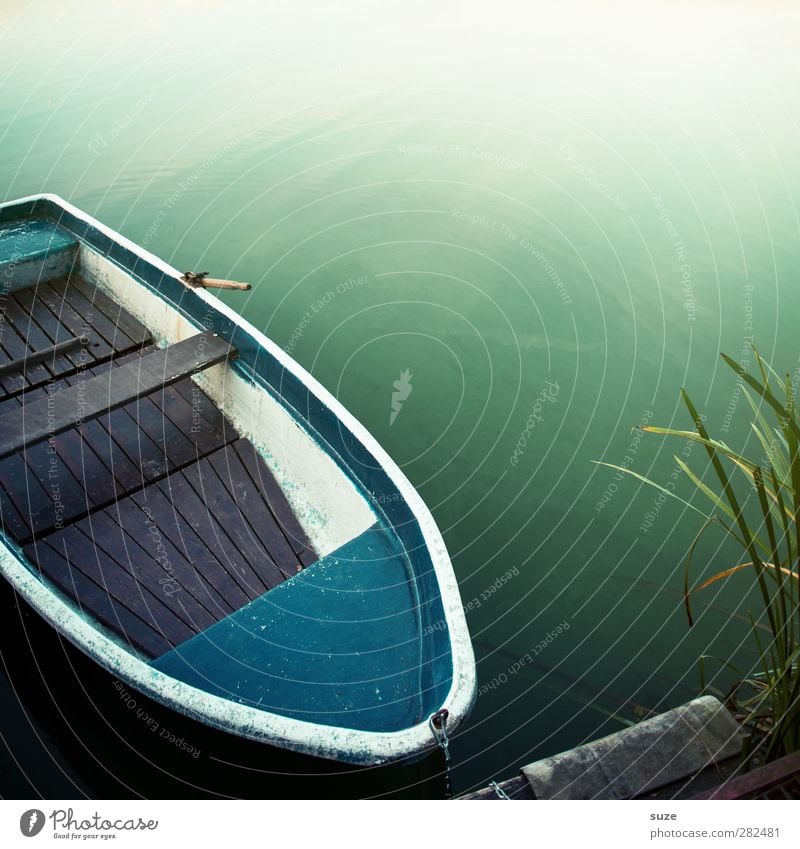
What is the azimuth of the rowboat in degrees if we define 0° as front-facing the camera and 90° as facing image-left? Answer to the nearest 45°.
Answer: approximately 315°
